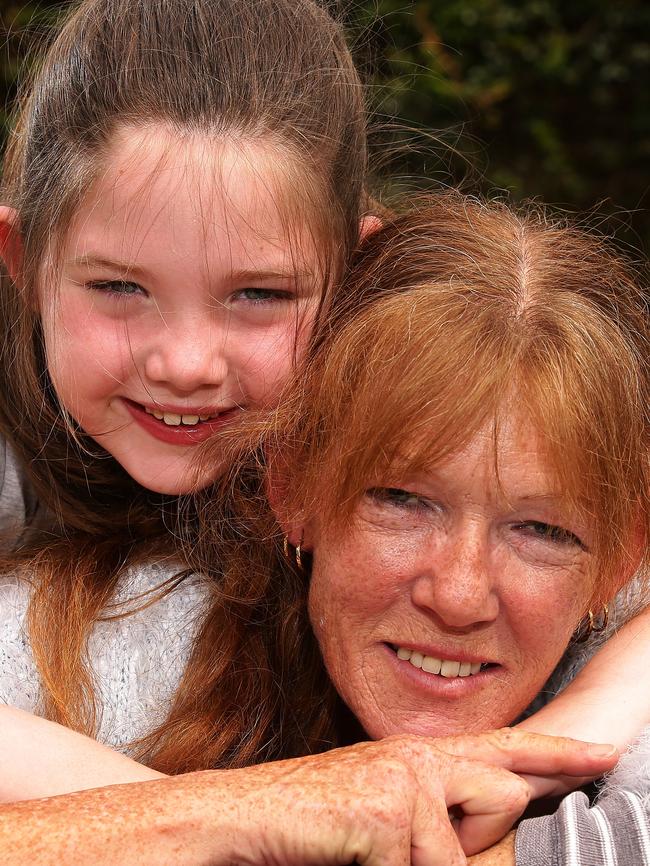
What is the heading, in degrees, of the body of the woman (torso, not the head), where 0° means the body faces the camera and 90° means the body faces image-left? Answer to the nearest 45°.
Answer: approximately 0°

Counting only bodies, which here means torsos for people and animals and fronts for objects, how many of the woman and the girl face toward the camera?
2

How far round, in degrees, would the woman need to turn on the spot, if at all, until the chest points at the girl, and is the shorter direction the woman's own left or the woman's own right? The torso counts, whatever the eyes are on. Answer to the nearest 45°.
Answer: approximately 135° to the woman's own right
